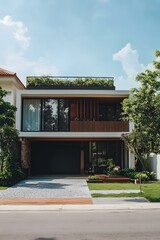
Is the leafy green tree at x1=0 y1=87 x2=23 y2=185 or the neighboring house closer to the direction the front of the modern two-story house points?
the leafy green tree

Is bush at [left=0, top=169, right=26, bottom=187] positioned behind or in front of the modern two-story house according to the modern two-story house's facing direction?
in front

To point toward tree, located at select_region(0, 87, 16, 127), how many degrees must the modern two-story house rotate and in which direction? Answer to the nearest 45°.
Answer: approximately 45° to its right

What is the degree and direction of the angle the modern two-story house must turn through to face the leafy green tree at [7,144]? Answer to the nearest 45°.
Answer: approximately 45° to its right

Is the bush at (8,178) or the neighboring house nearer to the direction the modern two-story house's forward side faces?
the bush

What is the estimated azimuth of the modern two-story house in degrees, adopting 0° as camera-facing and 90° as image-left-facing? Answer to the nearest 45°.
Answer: approximately 0°

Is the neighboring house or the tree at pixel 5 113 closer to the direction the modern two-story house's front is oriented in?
the tree

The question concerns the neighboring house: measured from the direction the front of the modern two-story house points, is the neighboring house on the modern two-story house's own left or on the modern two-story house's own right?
on the modern two-story house's own right
